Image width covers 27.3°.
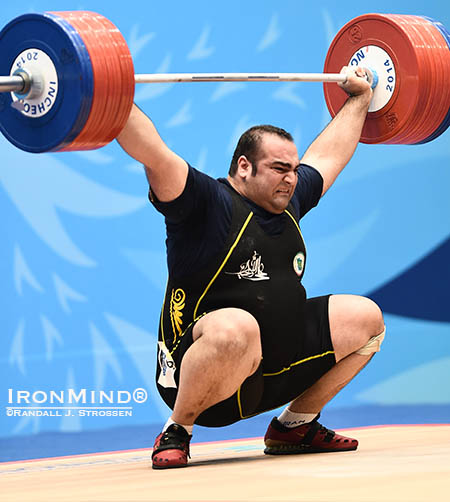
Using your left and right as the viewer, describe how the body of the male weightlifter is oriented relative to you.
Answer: facing the viewer and to the right of the viewer

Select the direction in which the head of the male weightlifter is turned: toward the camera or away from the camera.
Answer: toward the camera

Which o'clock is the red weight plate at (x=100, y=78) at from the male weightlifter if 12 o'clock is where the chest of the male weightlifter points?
The red weight plate is roughly at 2 o'clock from the male weightlifter.

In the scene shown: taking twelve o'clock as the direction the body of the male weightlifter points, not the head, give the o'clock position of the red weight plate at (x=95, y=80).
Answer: The red weight plate is roughly at 2 o'clock from the male weightlifter.
